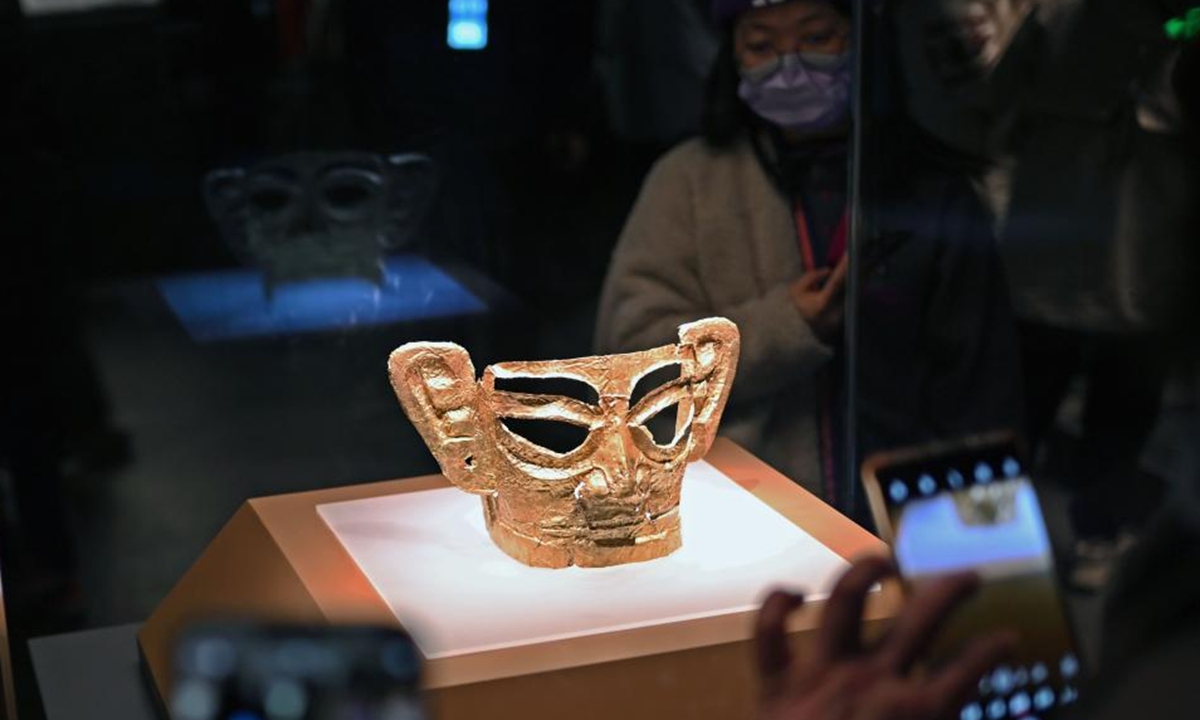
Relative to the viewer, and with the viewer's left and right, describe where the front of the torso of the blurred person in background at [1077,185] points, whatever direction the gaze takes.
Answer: facing the viewer and to the left of the viewer

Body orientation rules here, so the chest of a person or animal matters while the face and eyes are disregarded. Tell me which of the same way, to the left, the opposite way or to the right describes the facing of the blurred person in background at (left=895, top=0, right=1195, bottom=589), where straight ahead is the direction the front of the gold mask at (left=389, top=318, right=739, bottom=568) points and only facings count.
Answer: to the right

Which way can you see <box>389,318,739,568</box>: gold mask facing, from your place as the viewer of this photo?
facing the viewer and to the right of the viewer

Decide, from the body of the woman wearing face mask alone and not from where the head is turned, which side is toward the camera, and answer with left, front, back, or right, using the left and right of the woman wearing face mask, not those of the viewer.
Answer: front

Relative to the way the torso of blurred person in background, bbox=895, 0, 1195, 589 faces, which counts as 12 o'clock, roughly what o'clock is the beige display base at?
The beige display base is roughly at 12 o'clock from the blurred person in background.

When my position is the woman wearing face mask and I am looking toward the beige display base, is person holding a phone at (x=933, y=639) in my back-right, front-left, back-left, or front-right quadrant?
front-left

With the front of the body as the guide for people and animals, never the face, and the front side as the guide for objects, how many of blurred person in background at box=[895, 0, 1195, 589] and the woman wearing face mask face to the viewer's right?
0

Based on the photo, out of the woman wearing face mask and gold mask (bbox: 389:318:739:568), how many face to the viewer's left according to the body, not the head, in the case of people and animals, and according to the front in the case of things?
0
